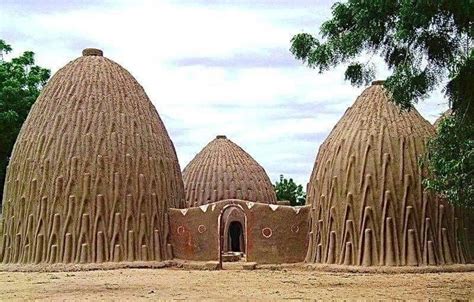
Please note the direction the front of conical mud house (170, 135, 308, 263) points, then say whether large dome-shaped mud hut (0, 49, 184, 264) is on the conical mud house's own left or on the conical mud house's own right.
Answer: on the conical mud house's own right

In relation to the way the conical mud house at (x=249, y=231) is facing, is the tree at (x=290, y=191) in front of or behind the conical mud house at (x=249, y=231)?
behind

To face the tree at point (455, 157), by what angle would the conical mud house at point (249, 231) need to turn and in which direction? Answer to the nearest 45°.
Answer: approximately 45° to its left

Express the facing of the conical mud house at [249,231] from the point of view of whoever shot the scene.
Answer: facing the viewer

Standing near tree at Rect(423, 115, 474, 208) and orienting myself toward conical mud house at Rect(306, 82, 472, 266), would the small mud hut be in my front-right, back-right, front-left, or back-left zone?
front-left
